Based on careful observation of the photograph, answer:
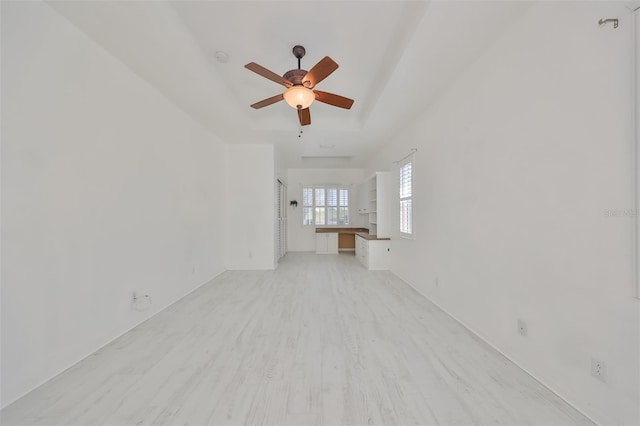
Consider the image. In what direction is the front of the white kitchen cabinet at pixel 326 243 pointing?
toward the camera

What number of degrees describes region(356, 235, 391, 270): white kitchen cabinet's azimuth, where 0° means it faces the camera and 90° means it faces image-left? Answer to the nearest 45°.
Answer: approximately 90°

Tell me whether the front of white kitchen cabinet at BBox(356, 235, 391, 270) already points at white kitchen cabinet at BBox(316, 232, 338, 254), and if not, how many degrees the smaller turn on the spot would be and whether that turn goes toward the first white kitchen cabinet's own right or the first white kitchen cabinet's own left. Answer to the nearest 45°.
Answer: approximately 45° to the first white kitchen cabinet's own right

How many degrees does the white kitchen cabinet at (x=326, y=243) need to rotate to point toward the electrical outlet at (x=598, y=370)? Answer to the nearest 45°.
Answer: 0° — it already faces it

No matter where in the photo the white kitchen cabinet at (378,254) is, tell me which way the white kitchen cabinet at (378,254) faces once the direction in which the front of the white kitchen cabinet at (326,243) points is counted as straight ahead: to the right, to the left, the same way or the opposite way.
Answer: to the right

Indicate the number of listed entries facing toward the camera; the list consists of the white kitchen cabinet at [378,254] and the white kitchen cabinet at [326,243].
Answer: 1

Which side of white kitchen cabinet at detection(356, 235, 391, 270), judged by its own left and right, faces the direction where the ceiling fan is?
left

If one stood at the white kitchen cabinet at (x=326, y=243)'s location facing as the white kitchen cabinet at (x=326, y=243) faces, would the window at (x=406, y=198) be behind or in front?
in front

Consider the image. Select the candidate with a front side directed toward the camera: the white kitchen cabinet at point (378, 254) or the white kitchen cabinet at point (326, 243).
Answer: the white kitchen cabinet at point (326, 243)

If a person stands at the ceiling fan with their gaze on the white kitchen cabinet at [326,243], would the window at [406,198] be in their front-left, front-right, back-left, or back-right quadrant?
front-right
